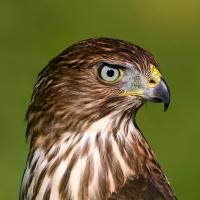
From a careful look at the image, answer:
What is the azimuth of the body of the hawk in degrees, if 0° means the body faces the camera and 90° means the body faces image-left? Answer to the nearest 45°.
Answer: approximately 270°
